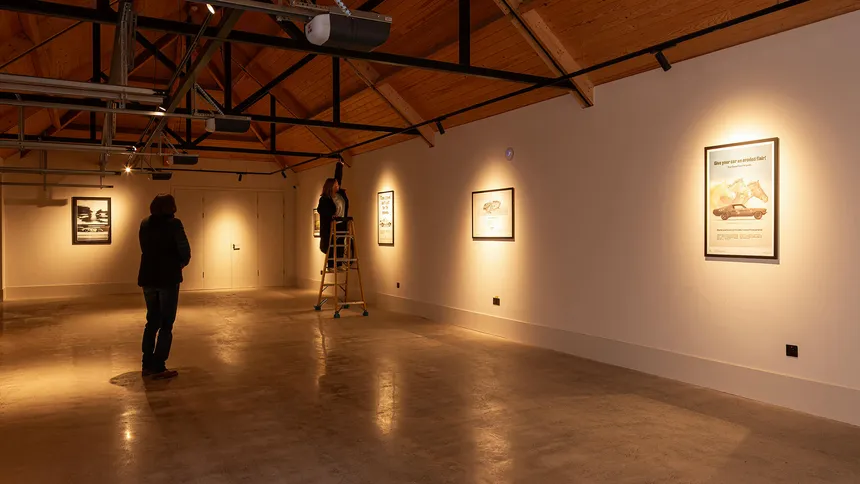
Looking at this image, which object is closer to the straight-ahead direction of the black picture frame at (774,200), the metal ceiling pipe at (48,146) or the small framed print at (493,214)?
the metal ceiling pipe

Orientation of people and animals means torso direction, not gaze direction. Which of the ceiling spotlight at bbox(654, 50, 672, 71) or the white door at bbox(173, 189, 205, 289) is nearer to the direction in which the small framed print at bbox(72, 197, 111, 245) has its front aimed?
the ceiling spotlight

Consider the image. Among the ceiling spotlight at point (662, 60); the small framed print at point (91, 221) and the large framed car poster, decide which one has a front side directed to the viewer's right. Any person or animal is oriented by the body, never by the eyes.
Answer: the ceiling spotlight

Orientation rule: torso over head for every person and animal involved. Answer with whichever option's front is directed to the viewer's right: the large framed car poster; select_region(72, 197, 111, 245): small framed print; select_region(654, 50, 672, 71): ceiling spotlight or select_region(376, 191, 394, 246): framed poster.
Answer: the ceiling spotlight

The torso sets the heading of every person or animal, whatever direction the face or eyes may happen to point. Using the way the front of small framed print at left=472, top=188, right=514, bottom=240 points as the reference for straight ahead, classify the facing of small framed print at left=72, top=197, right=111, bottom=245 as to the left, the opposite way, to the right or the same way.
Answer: to the left

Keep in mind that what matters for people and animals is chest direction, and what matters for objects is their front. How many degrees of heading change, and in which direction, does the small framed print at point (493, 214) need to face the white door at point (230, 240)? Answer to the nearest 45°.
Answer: approximately 90° to its right
